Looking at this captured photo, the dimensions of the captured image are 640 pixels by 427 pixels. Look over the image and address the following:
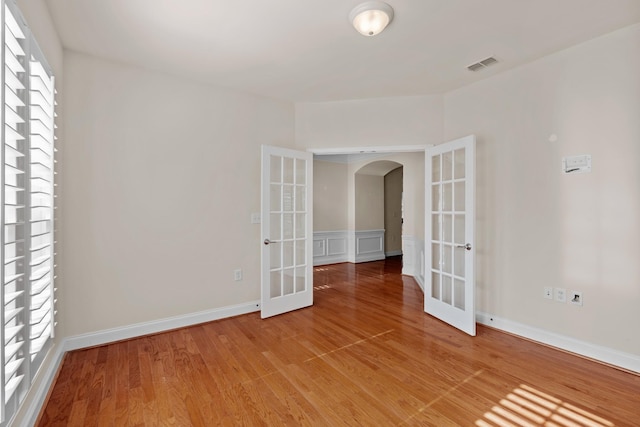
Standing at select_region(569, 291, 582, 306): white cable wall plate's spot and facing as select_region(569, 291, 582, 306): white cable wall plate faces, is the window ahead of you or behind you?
ahead

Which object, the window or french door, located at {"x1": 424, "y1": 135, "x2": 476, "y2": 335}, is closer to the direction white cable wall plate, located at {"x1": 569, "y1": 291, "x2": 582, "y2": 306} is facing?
the window
